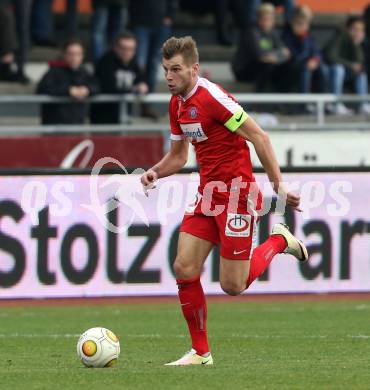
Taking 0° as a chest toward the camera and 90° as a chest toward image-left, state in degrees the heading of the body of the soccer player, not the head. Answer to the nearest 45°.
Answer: approximately 45°

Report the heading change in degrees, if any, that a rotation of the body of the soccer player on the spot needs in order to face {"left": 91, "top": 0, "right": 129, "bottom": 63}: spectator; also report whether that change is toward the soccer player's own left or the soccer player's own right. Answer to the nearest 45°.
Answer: approximately 135° to the soccer player's own right

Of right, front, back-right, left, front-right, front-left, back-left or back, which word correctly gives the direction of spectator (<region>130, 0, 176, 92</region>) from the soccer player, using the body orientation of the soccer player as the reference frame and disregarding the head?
back-right

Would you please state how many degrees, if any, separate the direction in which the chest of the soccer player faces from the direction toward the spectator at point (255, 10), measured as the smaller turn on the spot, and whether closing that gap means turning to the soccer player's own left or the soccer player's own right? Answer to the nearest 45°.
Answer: approximately 135° to the soccer player's own right

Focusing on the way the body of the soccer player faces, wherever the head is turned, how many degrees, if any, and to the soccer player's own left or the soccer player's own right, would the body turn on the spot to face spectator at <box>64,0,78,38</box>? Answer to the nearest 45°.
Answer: approximately 135° to the soccer player's own right

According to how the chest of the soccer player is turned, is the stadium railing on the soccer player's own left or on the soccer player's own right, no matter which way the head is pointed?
on the soccer player's own right

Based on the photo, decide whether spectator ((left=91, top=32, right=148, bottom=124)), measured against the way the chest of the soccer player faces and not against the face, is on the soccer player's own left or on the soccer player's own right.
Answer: on the soccer player's own right
